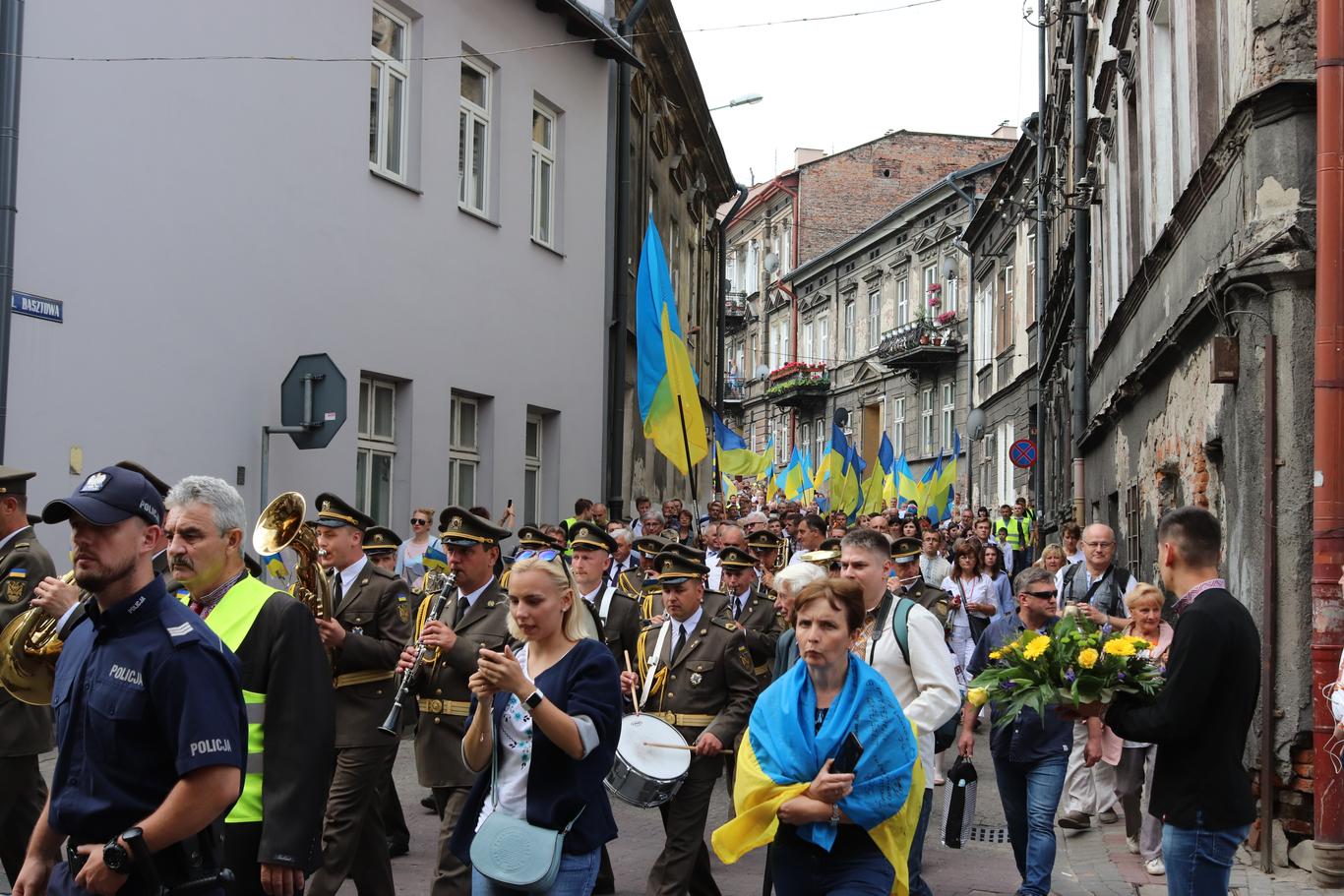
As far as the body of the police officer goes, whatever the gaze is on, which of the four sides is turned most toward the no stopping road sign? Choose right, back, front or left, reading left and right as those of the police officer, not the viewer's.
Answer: back

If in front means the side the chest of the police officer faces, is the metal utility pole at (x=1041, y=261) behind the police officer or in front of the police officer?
behind

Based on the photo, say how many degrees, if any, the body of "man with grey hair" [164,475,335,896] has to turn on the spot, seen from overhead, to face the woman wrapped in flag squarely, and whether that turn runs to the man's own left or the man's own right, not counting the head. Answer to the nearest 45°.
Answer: approximately 135° to the man's own left

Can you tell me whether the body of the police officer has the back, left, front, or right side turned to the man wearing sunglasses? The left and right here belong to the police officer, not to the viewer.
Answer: back

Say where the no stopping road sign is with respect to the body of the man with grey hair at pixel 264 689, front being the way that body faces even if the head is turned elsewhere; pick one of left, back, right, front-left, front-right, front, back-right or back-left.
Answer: back

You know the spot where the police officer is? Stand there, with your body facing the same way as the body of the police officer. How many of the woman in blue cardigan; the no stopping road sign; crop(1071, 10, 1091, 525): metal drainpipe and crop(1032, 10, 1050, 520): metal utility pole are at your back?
4

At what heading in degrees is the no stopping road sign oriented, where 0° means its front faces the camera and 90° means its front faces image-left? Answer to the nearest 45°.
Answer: approximately 0°

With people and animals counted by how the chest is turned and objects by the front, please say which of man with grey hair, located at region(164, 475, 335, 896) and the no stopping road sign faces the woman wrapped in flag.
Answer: the no stopping road sign

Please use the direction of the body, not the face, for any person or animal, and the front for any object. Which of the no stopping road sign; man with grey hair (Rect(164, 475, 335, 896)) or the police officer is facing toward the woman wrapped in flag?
the no stopping road sign

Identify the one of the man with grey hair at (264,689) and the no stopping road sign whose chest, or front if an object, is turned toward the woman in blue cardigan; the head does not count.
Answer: the no stopping road sign

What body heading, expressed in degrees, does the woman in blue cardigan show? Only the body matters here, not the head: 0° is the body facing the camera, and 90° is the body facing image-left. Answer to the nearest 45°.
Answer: approximately 45°
